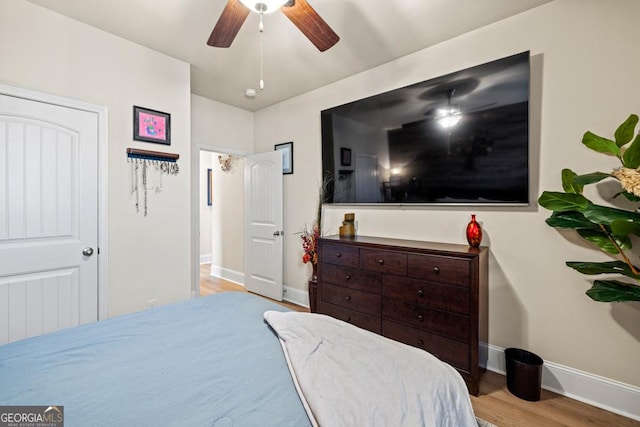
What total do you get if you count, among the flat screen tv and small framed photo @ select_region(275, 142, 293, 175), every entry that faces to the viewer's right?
0

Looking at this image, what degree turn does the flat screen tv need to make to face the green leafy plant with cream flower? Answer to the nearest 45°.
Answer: approximately 90° to its left

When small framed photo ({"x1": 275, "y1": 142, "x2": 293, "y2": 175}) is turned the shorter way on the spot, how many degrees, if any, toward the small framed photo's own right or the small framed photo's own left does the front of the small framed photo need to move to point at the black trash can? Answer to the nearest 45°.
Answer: approximately 90° to the small framed photo's own left

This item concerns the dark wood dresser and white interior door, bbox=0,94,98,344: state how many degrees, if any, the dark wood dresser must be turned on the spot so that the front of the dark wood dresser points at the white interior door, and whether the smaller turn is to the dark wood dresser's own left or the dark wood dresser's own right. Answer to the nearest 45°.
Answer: approximately 45° to the dark wood dresser's own right

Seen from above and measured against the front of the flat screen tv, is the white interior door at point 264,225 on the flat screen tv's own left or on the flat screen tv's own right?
on the flat screen tv's own right

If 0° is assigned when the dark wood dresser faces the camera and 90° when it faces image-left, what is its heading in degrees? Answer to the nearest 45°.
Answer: approximately 45°

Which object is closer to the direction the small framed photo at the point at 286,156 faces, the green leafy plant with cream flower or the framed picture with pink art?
the framed picture with pink art

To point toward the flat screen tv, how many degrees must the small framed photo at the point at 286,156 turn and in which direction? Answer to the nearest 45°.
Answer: approximately 90° to its left
